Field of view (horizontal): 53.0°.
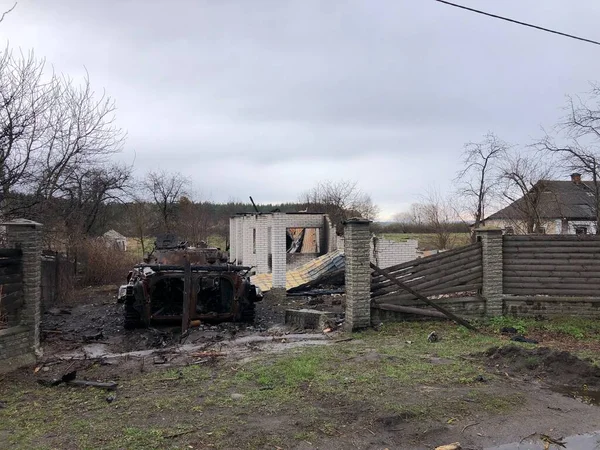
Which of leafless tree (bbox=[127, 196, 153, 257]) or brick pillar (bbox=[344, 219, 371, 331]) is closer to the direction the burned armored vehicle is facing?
the leafless tree

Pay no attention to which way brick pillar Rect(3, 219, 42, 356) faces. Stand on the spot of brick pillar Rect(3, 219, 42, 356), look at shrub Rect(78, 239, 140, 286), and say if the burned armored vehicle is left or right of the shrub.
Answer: right

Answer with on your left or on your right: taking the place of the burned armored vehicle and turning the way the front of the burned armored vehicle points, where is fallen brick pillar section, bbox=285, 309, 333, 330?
on your right

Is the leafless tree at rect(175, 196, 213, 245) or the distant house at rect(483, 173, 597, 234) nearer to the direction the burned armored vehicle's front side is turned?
the leafless tree

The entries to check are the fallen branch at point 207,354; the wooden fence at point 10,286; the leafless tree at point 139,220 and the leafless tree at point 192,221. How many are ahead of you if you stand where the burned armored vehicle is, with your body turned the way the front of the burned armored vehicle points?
2

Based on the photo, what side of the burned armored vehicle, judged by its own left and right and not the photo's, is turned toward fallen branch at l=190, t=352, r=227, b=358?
back

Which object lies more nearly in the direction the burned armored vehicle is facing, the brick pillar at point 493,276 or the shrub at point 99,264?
the shrub

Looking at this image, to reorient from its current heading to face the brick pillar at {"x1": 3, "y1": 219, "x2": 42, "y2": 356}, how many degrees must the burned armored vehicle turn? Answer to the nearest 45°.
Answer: approximately 135° to its left

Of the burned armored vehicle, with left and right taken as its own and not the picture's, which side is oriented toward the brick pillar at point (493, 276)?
right

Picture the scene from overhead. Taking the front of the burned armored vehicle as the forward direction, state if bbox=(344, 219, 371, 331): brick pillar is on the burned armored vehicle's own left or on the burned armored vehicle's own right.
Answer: on the burned armored vehicle's own right

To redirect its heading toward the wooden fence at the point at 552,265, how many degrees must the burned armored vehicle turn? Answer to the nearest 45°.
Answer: approximately 90° to its right

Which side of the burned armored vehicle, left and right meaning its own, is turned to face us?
back

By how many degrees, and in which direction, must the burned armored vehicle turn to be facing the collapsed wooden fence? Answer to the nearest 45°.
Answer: approximately 135° to its right
